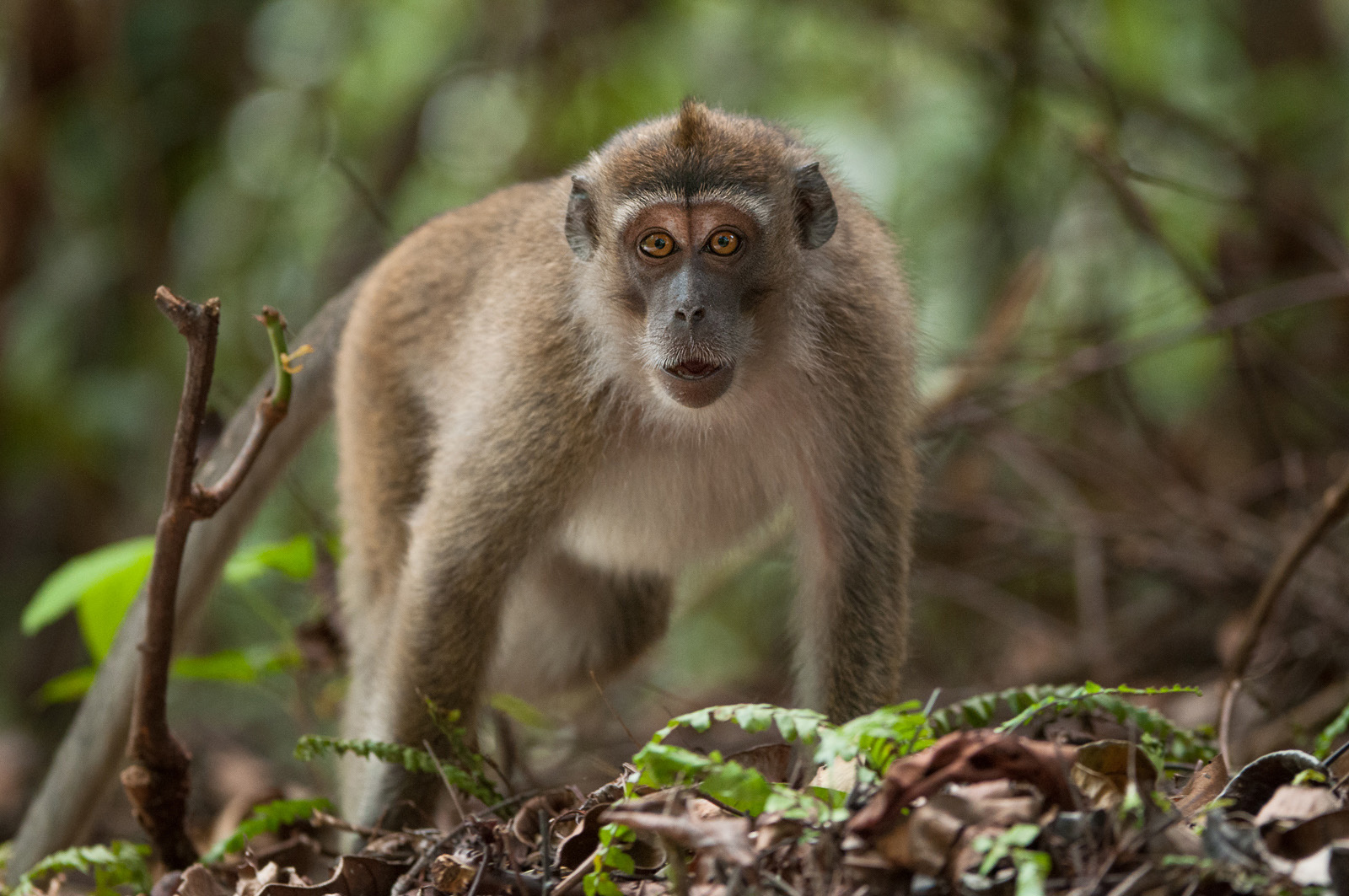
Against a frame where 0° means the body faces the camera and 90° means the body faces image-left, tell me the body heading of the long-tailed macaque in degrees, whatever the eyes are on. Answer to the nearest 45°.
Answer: approximately 315°

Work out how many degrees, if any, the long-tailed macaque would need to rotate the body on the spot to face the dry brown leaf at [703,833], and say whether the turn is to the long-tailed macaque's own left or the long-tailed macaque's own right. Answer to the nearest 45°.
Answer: approximately 45° to the long-tailed macaque's own right

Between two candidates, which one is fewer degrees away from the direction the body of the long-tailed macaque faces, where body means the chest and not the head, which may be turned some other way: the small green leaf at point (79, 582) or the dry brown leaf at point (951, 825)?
the dry brown leaf

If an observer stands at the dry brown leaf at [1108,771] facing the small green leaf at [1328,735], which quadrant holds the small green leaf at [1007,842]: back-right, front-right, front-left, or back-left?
back-right

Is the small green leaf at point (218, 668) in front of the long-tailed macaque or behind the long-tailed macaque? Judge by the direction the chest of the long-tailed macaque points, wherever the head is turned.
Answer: behind

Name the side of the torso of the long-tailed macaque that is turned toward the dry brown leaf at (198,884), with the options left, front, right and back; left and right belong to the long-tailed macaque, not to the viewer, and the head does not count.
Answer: right

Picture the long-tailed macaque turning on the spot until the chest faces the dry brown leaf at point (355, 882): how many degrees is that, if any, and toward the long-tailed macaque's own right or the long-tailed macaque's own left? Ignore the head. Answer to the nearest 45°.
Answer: approximately 90° to the long-tailed macaque's own right

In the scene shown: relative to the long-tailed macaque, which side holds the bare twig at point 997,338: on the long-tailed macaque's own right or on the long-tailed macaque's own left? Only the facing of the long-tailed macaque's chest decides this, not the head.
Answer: on the long-tailed macaque's own left

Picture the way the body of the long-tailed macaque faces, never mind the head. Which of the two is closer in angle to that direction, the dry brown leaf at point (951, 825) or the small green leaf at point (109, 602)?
the dry brown leaf

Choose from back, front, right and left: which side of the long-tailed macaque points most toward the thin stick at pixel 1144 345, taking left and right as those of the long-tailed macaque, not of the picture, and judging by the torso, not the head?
left
